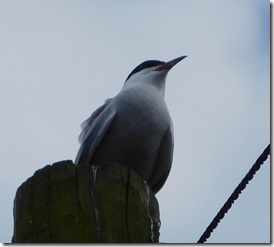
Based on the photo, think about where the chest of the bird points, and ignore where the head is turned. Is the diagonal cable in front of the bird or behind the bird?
in front

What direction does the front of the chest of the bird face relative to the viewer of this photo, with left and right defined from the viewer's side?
facing the viewer and to the right of the viewer
